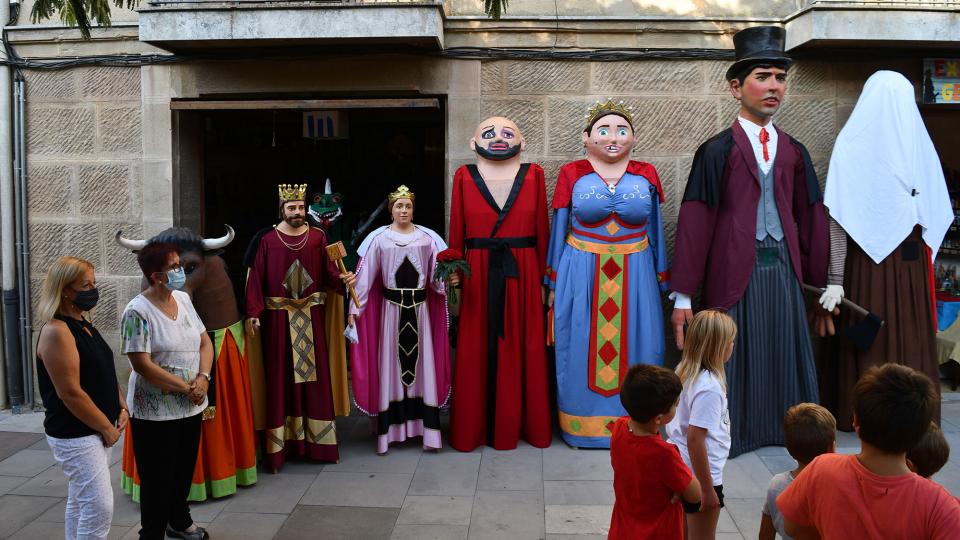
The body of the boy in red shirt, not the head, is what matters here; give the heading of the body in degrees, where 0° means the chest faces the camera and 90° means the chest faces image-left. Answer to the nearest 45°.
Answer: approximately 225°

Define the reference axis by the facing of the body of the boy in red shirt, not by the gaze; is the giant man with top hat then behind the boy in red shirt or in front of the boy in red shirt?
in front

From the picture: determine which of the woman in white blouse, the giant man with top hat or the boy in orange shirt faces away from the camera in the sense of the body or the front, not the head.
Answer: the boy in orange shirt

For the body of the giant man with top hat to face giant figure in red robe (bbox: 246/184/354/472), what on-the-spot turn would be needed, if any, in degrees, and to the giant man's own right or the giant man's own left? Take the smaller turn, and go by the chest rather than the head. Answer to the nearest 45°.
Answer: approximately 135° to the giant man's own right

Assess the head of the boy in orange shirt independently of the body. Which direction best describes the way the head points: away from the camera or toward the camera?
away from the camera

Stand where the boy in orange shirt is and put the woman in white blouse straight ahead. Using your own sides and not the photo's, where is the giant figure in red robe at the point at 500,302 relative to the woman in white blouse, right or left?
right

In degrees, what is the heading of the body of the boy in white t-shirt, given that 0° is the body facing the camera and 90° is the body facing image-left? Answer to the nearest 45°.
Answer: approximately 225°

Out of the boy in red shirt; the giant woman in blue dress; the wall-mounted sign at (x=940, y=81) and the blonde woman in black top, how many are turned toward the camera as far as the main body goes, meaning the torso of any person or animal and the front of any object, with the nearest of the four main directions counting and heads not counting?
2

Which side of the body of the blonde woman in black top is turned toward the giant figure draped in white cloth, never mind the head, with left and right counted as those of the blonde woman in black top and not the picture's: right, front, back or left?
front

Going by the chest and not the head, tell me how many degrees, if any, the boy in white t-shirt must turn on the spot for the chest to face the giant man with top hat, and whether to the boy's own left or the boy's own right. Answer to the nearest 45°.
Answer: approximately 45° to the boy's own left

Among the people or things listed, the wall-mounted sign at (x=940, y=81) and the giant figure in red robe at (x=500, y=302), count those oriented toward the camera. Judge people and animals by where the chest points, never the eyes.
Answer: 2

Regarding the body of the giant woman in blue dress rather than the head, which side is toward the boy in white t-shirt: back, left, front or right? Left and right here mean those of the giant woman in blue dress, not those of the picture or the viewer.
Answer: front
